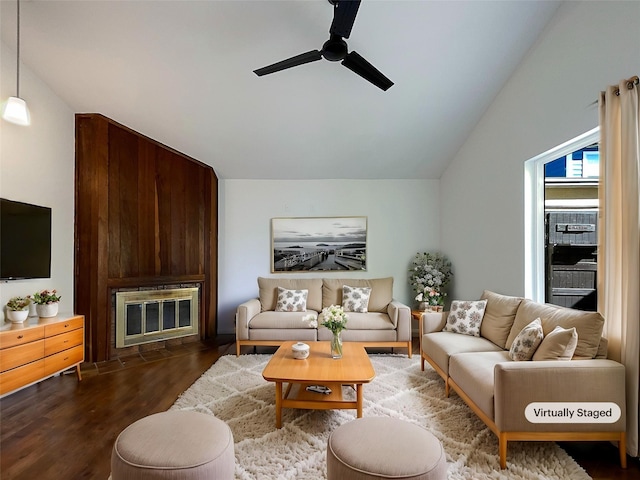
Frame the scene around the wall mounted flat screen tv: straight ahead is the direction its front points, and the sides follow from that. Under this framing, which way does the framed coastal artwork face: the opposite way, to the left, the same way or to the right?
to the right

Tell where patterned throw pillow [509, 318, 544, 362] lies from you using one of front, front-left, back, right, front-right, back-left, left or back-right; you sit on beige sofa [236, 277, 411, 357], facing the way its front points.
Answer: front-left

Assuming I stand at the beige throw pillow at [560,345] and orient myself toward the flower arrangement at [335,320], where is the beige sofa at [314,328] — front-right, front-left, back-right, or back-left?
front-right

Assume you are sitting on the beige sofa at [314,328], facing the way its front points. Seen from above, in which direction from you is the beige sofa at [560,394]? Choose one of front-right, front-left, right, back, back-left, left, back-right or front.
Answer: front-left

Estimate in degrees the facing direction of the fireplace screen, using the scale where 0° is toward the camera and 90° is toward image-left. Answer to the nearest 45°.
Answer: approximately 315°

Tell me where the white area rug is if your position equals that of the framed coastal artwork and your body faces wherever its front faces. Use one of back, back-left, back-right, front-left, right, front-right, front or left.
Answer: front

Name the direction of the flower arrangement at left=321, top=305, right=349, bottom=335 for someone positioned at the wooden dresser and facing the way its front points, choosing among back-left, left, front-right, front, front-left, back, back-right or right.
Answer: front

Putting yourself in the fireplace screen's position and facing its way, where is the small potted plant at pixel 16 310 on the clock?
The small potted plant is roughly at 3 o'clock from the fireplace screen.

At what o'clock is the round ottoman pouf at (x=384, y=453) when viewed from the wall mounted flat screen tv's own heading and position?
The round ottoman pouf is roughly at 1 o'clock from the wall mounted flat screen tv.

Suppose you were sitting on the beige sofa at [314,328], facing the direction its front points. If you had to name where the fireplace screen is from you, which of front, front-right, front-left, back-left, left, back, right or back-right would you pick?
right

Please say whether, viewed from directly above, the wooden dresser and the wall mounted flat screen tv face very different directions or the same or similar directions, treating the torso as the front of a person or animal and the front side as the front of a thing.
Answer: same or similar directions

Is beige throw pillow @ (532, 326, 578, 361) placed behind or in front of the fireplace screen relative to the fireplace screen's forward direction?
in front

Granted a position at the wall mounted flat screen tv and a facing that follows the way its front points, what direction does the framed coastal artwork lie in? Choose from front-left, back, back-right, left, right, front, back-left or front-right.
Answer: front-left

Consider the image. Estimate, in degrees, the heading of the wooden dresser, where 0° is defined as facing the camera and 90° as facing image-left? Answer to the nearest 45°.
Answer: approximately 315°

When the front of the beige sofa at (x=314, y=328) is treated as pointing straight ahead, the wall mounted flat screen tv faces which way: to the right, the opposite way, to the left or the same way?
to the left

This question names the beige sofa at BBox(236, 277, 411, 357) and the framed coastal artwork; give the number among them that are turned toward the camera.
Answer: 2

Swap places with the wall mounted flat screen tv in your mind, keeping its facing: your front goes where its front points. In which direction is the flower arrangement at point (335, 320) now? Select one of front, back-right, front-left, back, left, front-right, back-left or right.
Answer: front

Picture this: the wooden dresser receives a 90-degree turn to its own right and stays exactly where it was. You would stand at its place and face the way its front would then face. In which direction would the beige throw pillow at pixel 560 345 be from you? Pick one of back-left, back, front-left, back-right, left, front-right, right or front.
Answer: left

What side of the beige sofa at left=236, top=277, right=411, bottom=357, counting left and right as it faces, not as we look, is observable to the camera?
front

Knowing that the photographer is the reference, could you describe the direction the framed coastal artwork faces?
facing the viewer
